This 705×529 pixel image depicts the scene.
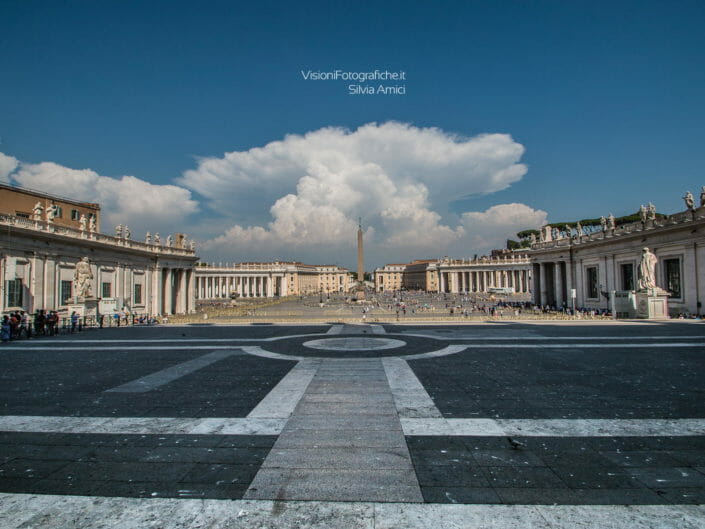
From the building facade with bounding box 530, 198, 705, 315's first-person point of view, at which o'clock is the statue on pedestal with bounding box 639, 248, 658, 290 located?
The statue on pedestal is roughly at 11 o'clock from the building facade.

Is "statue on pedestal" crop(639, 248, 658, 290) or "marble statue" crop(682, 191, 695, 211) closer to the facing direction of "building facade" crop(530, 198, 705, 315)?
the statue on pedestal

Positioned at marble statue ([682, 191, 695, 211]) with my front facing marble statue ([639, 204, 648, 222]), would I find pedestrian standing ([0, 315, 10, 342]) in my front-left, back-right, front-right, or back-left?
back-left

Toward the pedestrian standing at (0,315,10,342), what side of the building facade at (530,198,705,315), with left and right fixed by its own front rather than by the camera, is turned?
front

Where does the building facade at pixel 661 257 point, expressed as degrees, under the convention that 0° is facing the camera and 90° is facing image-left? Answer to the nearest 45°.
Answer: approximately 45°

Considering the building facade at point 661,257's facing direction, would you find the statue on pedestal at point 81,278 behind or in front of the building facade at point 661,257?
in front
